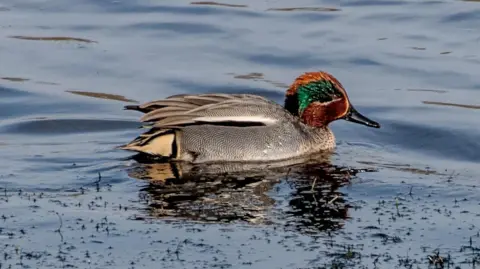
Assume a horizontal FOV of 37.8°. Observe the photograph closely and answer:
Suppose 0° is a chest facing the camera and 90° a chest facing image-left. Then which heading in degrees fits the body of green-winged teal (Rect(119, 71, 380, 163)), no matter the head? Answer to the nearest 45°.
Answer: approximately 270°
